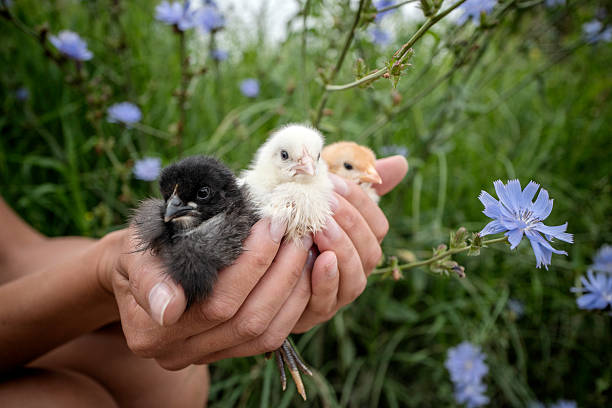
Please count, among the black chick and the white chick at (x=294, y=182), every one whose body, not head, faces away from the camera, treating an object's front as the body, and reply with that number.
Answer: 0

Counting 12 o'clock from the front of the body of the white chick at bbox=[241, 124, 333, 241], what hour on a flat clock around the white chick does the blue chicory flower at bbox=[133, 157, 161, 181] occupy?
The blue chicory flower is roughly at 6 o'clock from the white chick.

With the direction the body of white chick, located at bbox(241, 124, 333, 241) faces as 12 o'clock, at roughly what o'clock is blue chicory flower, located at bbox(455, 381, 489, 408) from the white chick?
The blue chicory flower is roughly at 9 o'clock from the white chick.

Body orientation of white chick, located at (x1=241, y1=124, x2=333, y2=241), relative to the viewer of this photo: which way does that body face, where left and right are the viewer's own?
facing the viewer and to the right of the viewer

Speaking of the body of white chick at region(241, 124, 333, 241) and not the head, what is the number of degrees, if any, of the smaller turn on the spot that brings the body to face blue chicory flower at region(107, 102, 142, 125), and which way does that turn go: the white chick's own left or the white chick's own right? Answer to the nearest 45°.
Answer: approximately 180°

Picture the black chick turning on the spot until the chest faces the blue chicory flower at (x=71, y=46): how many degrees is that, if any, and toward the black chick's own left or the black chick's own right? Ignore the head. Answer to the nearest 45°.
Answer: approximately 90° to the black chick's own right
